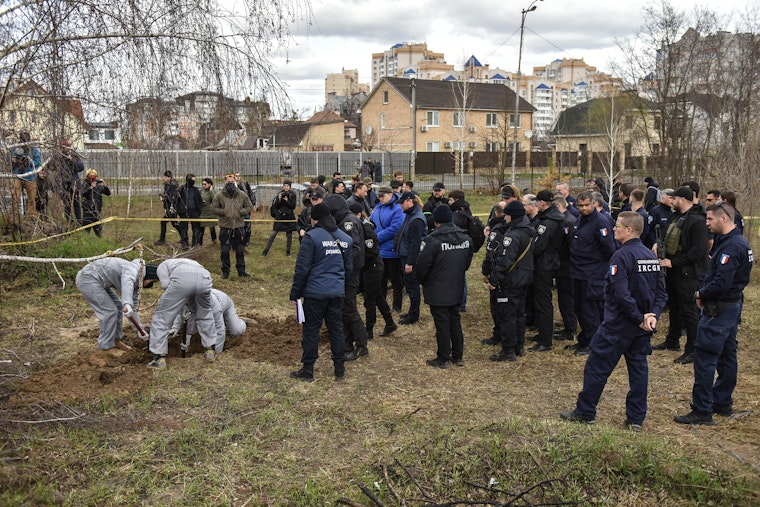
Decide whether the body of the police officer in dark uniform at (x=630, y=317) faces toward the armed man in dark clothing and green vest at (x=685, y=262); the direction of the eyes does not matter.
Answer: no

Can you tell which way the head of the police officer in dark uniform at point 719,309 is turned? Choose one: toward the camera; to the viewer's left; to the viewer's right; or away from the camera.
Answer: to the viewer's left

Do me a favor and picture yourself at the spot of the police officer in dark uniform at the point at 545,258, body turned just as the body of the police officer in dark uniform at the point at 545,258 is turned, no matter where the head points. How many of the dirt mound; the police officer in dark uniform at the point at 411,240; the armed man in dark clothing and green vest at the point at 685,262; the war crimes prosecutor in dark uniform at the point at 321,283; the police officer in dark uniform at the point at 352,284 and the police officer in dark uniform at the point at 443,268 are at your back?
1

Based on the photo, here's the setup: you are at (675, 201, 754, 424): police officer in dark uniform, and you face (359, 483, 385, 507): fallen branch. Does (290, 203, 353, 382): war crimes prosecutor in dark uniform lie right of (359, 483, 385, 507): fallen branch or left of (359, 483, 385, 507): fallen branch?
right

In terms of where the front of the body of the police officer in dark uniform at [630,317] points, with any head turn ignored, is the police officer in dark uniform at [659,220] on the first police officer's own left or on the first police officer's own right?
on the first police officer's own right

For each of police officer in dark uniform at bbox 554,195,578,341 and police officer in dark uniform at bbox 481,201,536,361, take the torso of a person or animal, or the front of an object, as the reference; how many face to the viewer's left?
2

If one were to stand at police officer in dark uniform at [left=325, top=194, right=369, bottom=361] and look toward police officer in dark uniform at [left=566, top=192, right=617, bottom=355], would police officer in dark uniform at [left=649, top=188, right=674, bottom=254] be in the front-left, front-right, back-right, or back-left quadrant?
front-left

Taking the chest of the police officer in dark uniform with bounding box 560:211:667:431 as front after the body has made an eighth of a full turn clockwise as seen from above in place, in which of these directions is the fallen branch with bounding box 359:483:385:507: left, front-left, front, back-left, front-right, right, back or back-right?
back-left

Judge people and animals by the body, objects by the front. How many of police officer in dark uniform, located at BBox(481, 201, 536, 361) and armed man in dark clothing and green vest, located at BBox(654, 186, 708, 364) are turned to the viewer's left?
2

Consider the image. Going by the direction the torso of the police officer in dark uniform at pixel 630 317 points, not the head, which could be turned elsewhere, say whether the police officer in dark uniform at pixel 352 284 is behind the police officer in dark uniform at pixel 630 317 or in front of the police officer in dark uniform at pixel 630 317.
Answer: in front

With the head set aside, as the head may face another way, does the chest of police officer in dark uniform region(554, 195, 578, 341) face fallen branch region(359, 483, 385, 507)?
no

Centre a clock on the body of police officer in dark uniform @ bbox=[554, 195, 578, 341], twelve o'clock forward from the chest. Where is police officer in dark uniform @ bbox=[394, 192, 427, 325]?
police officer in dark uniform @ bbox=[394, 192, 427, 325] is roughly at 12 o'clock from police officer in dark uniform @ bbox=[554, 195, 578, 341].

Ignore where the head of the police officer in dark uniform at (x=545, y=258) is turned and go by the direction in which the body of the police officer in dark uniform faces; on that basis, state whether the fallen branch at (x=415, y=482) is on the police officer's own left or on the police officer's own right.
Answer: on the police officer's own left

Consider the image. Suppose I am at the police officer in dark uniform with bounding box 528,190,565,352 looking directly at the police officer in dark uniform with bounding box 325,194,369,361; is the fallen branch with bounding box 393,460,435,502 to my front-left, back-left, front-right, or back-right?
front-left

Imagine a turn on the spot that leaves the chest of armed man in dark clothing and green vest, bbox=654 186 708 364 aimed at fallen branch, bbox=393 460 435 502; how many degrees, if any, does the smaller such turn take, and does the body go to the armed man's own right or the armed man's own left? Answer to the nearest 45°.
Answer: approximately 90° to the armed man's own left

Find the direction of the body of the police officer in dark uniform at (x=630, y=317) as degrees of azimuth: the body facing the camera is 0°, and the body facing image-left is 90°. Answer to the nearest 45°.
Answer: approximately 135°
